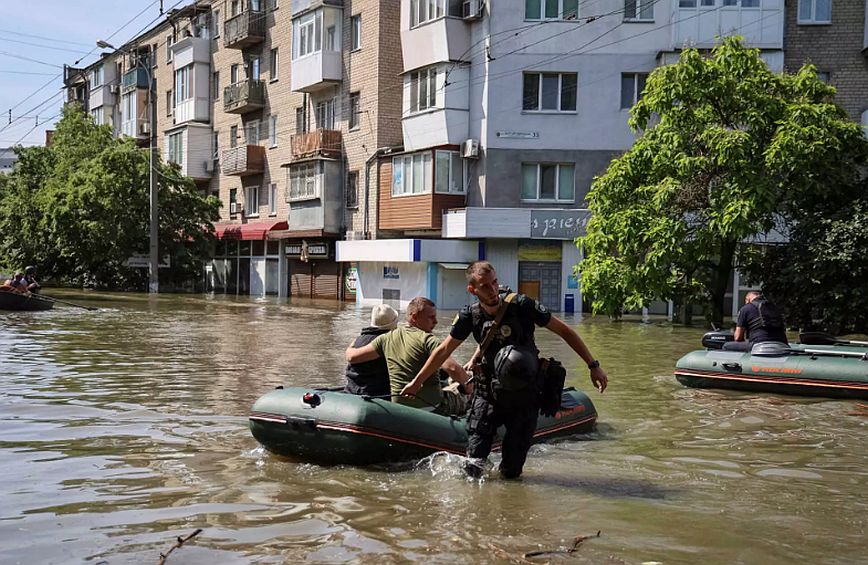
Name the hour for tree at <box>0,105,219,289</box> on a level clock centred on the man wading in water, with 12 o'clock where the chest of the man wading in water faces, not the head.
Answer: The tree is roughly at 5 o'clock from the man wading in water.

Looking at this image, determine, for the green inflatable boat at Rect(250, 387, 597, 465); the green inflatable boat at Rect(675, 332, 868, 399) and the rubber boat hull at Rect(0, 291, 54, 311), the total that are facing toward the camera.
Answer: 0

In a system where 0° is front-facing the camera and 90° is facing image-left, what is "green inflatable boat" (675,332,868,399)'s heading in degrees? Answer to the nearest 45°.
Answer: approximately 270°

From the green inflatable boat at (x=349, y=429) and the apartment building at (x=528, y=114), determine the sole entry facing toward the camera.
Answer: the apartment building

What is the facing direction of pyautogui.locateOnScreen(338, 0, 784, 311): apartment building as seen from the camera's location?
facing the viewer

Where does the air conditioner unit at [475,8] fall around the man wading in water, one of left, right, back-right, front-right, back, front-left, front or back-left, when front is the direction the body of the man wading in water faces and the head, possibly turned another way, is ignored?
back

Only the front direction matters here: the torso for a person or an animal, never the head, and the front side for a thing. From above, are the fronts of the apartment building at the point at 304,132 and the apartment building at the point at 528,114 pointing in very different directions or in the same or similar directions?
same or similar directions

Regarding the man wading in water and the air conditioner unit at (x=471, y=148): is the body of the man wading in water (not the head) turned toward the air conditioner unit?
no

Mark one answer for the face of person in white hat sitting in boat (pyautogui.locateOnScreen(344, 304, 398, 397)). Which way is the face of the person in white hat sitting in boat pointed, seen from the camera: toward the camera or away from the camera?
away from the camera

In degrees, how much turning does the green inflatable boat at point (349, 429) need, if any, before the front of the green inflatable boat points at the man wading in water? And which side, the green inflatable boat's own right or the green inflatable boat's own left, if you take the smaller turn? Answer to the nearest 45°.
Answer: approximately 45° to the green inflatable boat's own right

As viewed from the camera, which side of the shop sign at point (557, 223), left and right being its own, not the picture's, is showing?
front

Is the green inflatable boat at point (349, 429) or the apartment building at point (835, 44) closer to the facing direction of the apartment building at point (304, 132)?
the green inflatable boat

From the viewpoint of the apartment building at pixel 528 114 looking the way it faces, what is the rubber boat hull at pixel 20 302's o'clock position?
The rubber boat hull is roughly at 2 o'clock from the apartment building.

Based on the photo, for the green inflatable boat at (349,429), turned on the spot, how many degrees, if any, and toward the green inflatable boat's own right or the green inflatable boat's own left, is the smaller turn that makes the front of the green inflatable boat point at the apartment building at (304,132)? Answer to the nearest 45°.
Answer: approximately 90° to the green inflatable boat's own left

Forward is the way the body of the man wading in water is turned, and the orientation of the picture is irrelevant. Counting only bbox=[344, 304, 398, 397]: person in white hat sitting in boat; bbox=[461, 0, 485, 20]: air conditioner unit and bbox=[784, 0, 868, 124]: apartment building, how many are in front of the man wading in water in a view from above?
0

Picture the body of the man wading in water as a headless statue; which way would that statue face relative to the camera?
toward the camera
